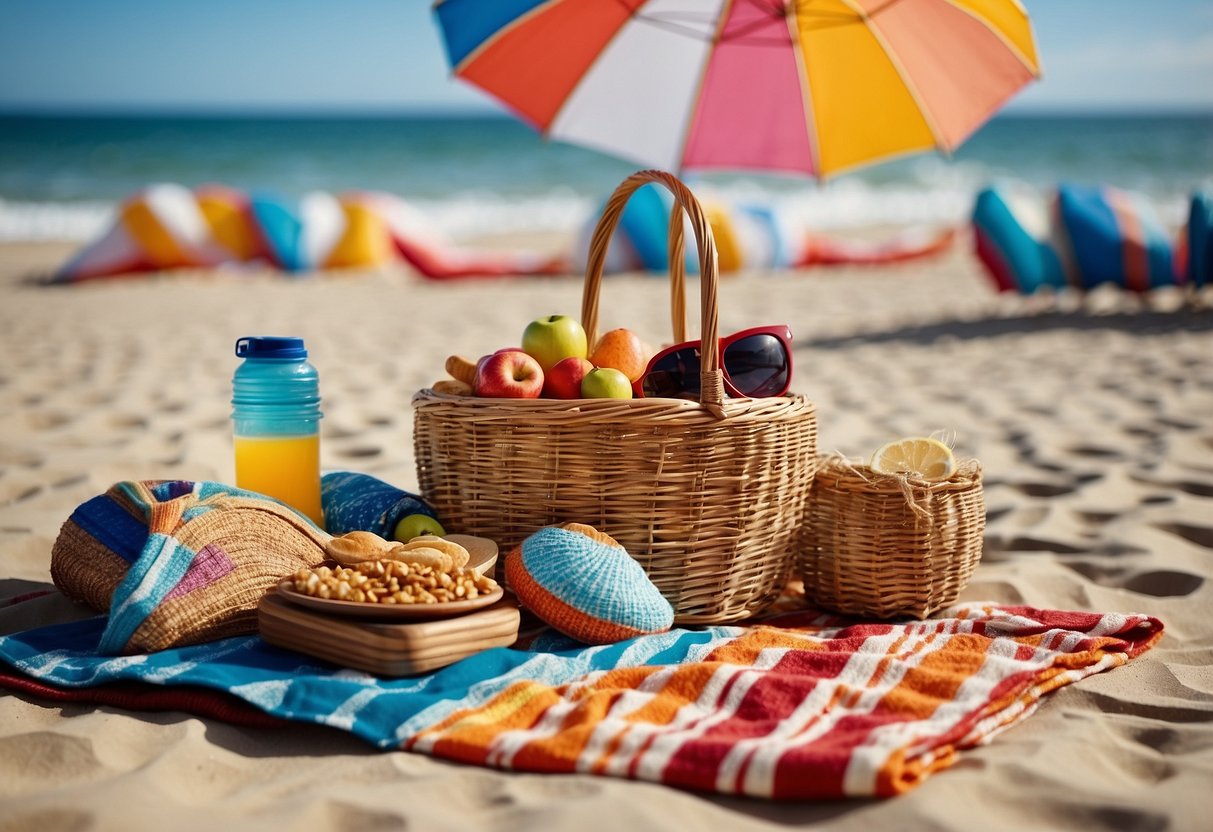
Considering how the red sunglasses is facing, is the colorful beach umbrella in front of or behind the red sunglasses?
behind

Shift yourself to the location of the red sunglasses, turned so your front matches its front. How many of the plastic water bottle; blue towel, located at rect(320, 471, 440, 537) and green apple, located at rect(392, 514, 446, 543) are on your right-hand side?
3

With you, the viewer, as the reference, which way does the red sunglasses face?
facing the viewer

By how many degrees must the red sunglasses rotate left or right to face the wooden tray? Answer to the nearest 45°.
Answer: approximately 45° to its right

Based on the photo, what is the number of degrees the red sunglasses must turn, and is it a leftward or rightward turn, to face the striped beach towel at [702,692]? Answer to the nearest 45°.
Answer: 0° — it already faces it

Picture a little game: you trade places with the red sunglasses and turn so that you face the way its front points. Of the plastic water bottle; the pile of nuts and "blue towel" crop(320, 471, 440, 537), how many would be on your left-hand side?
0

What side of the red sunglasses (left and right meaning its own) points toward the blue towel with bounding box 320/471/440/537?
right

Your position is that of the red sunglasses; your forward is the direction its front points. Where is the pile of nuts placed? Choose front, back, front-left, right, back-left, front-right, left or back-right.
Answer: front-right

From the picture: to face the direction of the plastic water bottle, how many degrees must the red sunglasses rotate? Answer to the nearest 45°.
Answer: approximately 90° to its right
